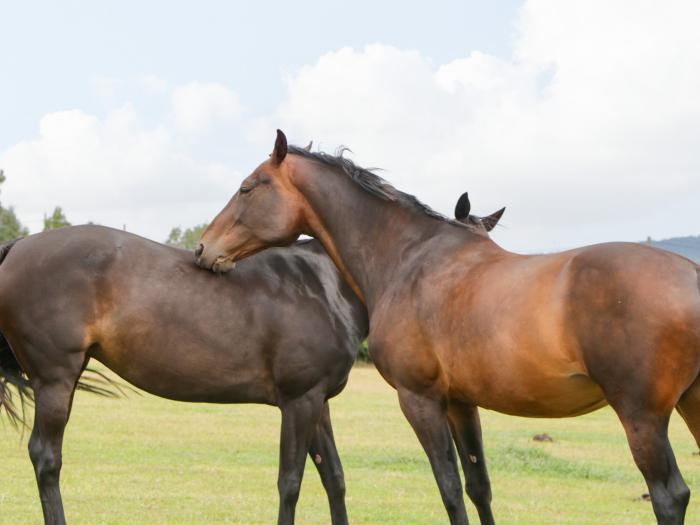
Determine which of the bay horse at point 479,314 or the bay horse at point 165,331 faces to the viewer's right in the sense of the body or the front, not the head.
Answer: the bay horse at point 165,331

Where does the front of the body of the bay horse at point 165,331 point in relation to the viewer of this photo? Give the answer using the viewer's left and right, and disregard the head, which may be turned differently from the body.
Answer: facing to the right of the viewer

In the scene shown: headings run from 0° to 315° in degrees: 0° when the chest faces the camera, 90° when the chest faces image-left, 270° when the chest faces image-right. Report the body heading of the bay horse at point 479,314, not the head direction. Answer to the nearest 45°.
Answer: approximately 90°

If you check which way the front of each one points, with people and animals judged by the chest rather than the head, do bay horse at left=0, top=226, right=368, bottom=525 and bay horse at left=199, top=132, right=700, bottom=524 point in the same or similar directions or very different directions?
very different directions

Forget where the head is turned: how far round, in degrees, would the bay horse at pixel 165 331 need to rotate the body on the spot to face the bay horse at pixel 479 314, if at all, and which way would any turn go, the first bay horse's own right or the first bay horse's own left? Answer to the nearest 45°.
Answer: approximately 45° to the first bay horse's own right

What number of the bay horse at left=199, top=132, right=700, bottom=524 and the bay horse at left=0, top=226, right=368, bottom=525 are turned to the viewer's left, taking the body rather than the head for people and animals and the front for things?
1

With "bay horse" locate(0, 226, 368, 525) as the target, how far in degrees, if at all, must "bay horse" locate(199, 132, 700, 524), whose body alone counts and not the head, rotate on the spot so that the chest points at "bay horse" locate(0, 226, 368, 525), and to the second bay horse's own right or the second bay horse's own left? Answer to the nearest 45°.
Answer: approximately 45° to the second bay horse's own right
